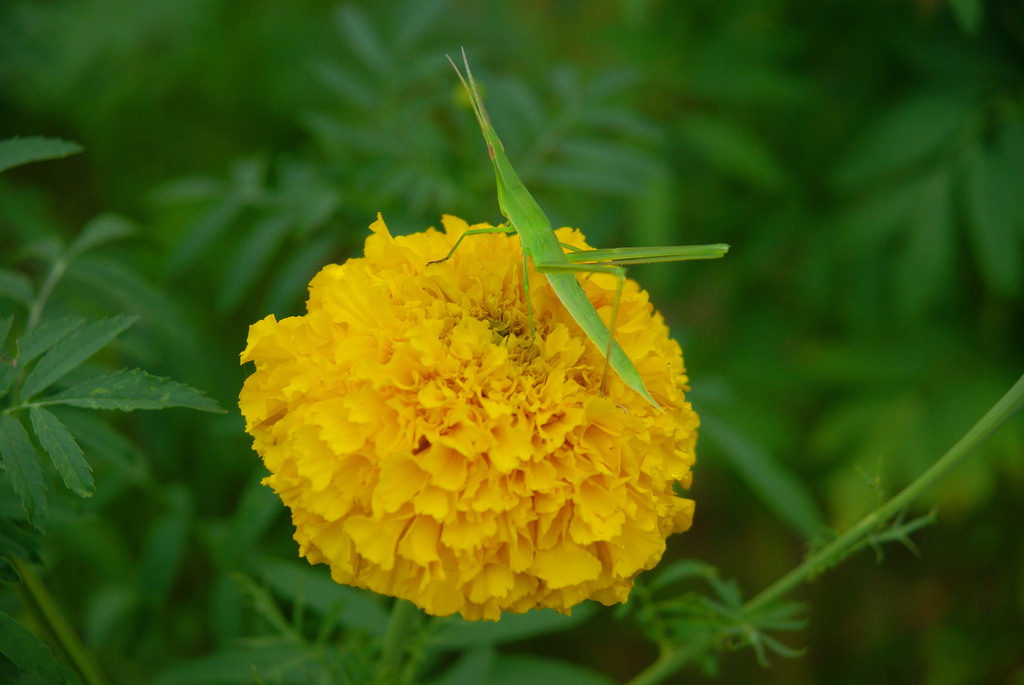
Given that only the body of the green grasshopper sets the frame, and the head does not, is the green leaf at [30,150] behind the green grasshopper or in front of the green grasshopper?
in front

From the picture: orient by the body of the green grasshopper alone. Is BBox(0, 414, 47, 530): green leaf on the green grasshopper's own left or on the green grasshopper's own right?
on the green grasshopper's own left

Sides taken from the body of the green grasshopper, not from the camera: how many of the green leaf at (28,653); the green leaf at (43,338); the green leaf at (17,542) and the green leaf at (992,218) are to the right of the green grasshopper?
1

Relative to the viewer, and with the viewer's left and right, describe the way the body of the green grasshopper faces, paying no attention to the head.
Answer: facing away from the viewer and to the left of the viewer

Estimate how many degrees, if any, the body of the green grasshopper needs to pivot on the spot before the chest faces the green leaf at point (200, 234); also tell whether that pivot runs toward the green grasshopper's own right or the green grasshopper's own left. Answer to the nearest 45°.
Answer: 0° — it already faces it

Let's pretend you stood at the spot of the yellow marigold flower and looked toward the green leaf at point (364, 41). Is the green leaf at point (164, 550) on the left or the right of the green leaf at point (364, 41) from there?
left
